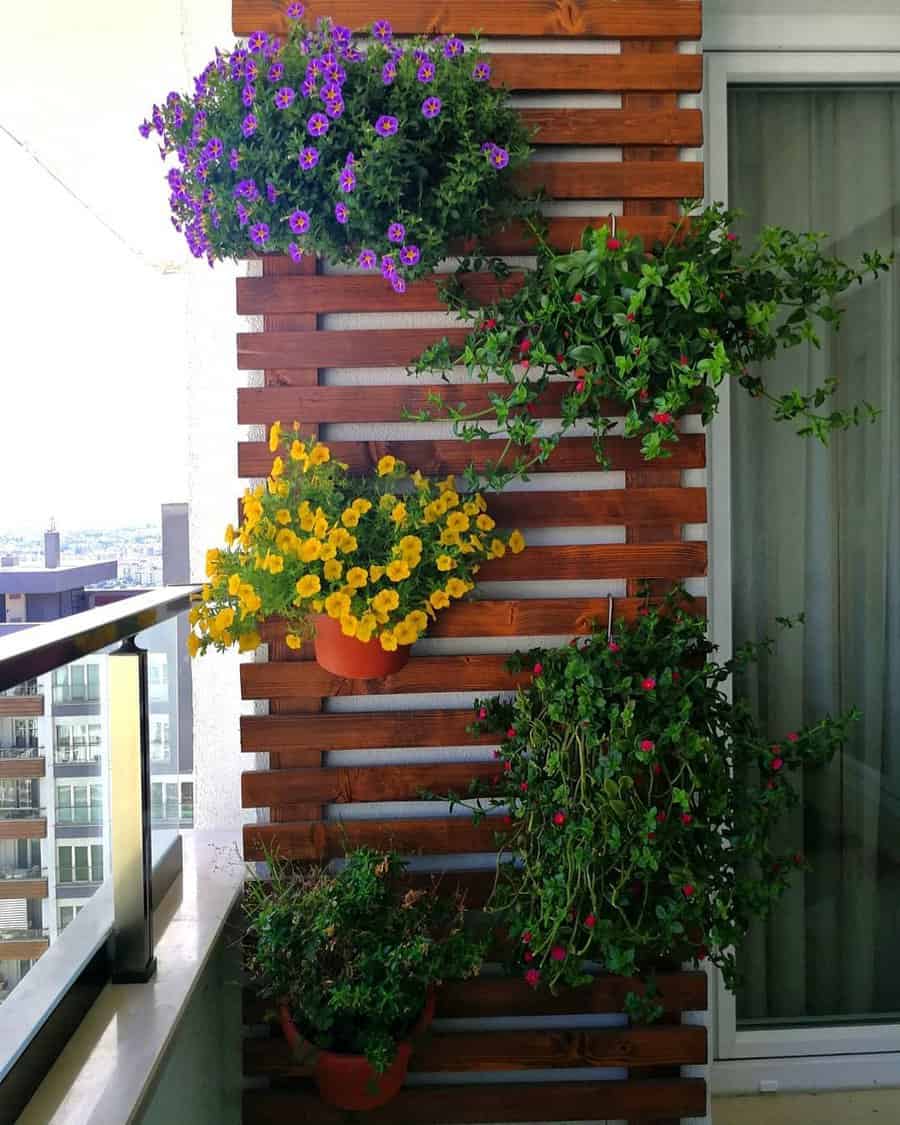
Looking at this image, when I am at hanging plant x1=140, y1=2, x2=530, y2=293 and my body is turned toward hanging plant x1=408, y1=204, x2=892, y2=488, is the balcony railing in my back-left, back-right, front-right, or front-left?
back-right

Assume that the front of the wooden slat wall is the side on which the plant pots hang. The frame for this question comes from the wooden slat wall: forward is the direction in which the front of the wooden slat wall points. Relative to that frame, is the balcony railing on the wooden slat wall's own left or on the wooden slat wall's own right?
on the wooden slat wall's own right

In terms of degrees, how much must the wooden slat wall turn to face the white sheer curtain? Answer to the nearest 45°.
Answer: approximately 90° to its left

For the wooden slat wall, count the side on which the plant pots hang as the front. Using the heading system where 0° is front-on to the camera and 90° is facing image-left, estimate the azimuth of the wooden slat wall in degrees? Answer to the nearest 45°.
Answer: approximately 0°
